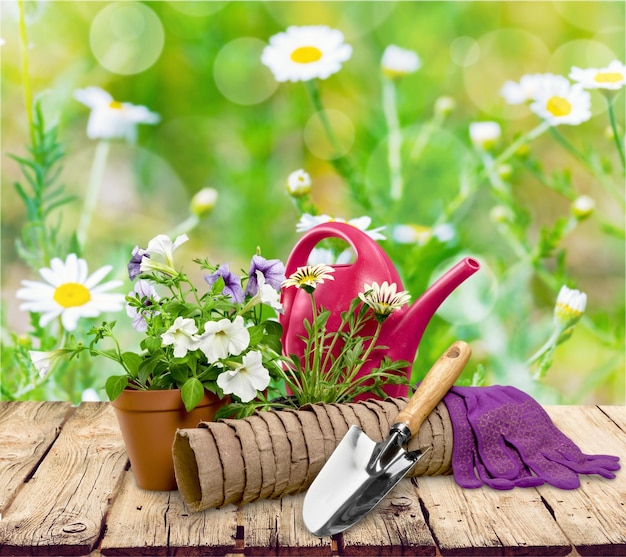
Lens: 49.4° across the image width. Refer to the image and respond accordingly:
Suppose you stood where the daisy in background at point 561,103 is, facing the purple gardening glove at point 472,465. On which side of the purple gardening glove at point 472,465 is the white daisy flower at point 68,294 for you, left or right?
right

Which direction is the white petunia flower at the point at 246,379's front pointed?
toward the camera

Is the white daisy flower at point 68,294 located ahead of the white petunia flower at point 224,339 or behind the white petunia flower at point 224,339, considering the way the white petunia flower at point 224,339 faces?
behind

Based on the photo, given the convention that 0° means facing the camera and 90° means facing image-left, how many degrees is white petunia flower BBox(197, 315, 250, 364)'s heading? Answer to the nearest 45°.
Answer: approximately 0°

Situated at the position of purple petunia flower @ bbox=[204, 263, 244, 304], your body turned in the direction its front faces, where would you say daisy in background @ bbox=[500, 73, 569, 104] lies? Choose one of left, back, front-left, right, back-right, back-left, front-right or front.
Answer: back

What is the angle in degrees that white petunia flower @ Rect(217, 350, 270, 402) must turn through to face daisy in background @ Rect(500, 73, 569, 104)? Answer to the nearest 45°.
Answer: approximately 135° to its left

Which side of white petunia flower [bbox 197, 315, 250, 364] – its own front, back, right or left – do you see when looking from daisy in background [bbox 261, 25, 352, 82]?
back
